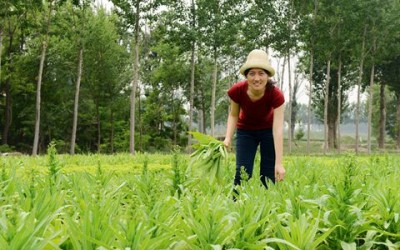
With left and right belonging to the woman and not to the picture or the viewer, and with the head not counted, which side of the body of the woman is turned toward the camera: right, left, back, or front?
front

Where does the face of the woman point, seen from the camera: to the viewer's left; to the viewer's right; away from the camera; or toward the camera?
toward the camera
